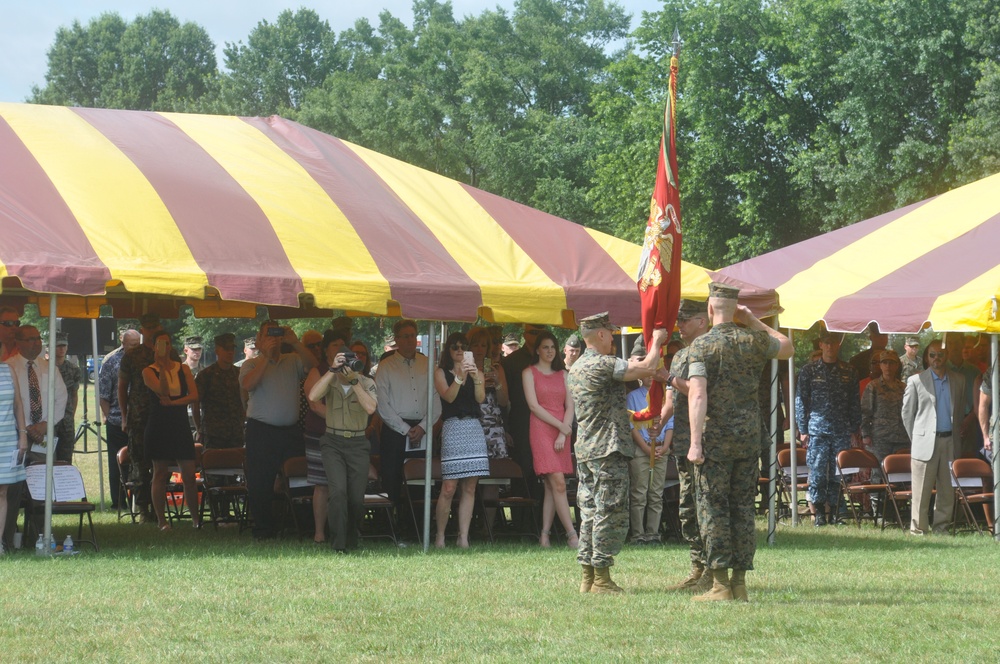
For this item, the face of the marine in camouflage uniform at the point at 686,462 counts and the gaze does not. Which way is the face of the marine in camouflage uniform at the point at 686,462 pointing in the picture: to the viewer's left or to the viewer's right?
to the viewer's left

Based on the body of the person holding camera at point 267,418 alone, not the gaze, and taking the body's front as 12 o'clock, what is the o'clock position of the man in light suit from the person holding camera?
The man in light suit is roughly at 9 o'clock from the person holding camera.

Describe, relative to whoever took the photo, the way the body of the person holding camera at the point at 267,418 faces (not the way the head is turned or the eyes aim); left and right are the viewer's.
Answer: facing the viewer

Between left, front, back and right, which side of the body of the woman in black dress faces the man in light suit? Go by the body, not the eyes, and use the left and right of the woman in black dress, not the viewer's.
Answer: left

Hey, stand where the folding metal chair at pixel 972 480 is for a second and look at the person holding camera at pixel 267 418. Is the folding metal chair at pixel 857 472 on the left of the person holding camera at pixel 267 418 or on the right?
right

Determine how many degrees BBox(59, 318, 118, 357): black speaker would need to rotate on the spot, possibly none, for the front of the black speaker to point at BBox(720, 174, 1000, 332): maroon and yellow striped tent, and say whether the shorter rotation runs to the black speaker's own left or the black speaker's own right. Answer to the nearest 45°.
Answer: approximately 45° to the black speaker's own left

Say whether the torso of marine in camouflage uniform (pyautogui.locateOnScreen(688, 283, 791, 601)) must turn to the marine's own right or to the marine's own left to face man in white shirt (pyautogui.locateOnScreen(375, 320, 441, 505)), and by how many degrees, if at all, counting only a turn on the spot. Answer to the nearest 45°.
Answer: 0° — they already face them

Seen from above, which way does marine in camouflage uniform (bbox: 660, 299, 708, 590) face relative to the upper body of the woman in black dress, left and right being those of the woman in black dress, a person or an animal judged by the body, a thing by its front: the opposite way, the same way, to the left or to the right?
to the right

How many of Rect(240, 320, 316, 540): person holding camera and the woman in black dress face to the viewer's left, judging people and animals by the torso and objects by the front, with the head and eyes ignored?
0

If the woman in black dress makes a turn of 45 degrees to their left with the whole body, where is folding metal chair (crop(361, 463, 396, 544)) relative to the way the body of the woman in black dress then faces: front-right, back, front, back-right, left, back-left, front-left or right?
front

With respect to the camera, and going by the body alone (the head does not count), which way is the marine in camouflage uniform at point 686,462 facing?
to the viewer's left

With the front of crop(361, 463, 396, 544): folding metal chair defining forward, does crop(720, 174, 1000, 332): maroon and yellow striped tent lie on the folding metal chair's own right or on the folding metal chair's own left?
on the folding metal chair's own left

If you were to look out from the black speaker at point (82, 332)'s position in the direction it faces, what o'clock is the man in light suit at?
The man in light suit is roughly at 11 o'clock from the black speaker.

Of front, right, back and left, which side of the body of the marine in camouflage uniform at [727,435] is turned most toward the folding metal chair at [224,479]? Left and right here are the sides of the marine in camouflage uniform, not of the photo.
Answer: front

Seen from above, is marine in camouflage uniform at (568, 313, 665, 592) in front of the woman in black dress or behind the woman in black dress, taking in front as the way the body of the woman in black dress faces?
in front

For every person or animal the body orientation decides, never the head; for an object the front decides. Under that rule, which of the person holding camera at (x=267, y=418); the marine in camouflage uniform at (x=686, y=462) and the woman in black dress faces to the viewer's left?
the marine in camouflage uniform
